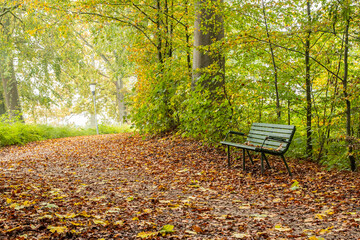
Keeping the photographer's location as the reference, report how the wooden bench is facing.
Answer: facing the viewer and to the left of the viewer

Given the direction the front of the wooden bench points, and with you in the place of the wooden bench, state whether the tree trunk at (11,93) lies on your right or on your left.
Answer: on your right

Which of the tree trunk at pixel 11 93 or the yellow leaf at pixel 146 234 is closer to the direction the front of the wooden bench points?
the yellow leaf

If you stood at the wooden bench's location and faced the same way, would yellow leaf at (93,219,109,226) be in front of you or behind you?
in front

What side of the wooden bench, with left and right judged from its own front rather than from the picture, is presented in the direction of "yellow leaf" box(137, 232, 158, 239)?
front

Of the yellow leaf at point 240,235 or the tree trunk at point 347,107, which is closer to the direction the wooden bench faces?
the yellow leaf

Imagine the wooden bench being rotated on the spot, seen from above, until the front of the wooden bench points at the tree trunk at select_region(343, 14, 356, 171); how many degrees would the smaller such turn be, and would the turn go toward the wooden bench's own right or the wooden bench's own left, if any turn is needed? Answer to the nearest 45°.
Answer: approximately 135° to the wooden bench's own left

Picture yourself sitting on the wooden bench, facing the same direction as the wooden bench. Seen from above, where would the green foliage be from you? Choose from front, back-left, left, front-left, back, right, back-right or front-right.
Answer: right

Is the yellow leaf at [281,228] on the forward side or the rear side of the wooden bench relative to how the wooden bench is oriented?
on the forward side

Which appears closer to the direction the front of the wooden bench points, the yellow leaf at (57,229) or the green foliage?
the yellow leaf
